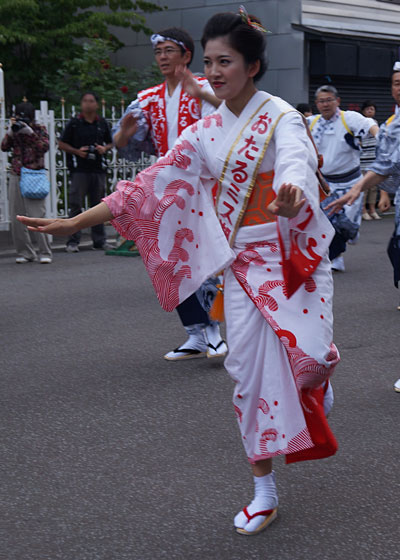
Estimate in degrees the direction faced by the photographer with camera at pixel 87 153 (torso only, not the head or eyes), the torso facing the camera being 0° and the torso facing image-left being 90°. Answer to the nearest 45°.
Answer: approximately 0°

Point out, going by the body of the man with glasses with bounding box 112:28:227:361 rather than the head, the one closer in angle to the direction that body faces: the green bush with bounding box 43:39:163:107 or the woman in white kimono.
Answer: the woman in white kimono

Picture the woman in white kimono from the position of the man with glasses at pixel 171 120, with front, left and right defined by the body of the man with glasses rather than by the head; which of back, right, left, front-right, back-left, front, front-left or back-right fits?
front-left

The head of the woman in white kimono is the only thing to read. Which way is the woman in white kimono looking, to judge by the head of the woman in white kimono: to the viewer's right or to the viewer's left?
to the viewer's left

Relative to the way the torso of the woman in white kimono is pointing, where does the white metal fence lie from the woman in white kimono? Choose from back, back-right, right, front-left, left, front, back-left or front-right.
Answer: back-right

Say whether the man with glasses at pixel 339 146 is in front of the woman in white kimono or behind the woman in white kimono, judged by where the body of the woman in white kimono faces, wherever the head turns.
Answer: behind

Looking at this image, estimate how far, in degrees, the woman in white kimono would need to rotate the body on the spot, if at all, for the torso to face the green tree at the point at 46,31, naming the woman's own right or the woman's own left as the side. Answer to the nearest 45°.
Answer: approximately 135° to the woman's own right

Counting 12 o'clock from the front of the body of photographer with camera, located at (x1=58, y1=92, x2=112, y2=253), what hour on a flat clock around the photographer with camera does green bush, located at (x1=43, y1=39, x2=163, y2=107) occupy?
The green bush is roughly at 6 o'clock from the photographer with camera.

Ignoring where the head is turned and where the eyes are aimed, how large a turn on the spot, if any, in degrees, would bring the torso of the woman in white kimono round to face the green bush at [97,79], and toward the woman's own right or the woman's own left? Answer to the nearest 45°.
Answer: approximately 135° to the woman's own right

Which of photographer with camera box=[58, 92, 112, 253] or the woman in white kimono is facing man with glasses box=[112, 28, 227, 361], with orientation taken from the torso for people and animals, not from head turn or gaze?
the photographer with camera

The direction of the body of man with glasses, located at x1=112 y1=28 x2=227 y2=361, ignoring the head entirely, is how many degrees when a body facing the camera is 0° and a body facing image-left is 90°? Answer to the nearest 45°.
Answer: approximately 45°
